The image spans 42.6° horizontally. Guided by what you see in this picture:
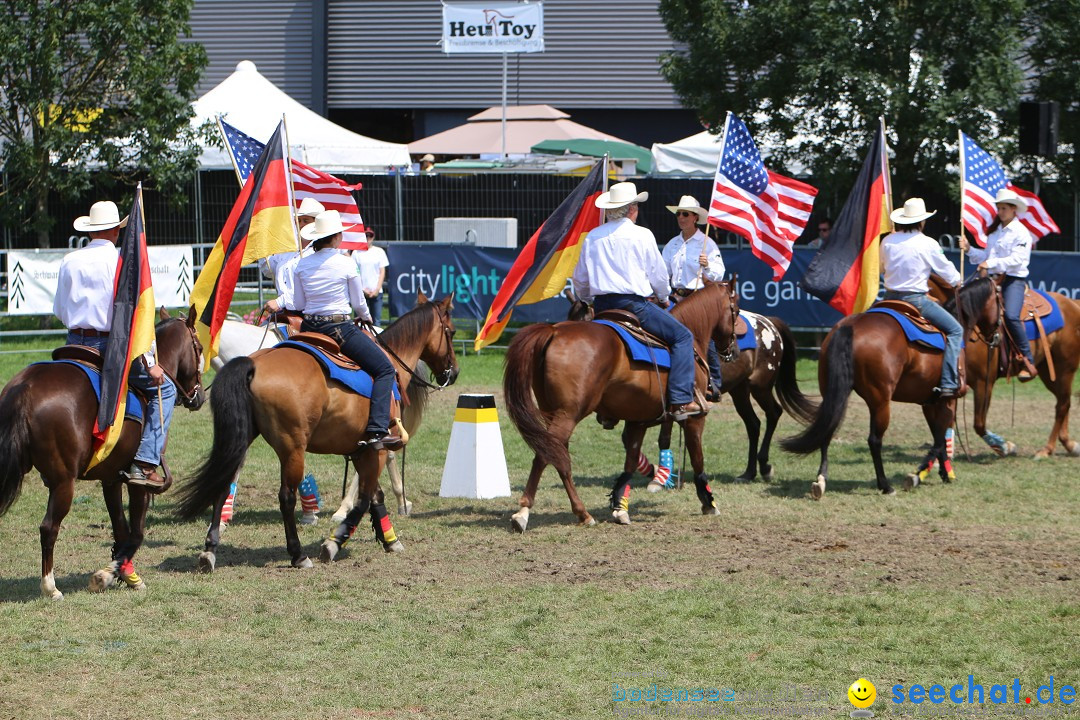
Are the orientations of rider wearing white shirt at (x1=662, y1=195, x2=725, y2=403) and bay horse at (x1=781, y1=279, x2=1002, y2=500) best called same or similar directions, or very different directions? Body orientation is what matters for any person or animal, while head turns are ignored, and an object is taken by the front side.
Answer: very different directions

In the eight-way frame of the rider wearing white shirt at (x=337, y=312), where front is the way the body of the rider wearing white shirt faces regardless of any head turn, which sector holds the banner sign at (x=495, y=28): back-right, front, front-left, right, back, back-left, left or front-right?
front-left

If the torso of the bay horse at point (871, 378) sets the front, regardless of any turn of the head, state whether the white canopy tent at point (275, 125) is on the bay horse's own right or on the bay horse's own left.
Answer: on the bay horse's own left

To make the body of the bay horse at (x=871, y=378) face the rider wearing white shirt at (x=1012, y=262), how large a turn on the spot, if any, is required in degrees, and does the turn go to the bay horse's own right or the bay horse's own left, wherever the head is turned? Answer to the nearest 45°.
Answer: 0° — it already faces them

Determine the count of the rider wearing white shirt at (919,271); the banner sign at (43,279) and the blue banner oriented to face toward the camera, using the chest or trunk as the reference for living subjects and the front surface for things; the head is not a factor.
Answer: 2

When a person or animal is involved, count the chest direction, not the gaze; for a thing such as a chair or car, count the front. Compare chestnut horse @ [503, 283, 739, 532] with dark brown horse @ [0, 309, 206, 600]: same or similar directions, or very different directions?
same or similar directions

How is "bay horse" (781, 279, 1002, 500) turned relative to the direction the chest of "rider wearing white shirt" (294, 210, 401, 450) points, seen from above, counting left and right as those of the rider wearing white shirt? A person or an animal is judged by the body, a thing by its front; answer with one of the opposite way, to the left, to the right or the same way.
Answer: the same way

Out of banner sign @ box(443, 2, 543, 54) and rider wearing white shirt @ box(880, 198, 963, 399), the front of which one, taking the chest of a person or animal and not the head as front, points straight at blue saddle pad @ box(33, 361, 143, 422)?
the banner sign

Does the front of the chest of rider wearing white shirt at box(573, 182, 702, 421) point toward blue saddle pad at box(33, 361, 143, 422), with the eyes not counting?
no

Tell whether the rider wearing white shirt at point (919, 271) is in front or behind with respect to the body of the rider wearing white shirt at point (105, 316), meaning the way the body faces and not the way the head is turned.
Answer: in front

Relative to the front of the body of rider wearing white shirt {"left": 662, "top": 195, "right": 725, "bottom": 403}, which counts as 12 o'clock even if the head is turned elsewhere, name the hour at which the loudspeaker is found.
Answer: The loudspeaker is roughly at 6 o'clock from the rider wearing white shirt.

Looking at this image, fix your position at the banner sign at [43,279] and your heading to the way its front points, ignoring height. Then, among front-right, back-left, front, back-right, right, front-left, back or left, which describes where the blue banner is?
left

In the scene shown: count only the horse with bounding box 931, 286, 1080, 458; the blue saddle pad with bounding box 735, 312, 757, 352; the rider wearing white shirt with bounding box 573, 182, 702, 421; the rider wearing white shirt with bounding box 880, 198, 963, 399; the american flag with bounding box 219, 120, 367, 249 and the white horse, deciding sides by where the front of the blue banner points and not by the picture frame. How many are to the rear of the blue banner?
0

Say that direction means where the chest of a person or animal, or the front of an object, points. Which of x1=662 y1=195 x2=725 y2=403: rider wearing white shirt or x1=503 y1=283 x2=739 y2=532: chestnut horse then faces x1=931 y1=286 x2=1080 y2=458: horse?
the chestnut horse

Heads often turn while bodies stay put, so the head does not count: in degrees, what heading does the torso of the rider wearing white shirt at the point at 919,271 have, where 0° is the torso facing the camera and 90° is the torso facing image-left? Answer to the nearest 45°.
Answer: approximately 225°

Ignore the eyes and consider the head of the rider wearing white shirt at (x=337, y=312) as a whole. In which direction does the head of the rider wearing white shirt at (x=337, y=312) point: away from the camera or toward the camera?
away from the camera

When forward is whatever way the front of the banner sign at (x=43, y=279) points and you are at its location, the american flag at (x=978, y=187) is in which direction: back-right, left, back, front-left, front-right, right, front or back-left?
front-left

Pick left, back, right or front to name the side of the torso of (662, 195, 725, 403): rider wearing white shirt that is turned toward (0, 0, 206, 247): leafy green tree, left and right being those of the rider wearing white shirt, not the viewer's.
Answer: right

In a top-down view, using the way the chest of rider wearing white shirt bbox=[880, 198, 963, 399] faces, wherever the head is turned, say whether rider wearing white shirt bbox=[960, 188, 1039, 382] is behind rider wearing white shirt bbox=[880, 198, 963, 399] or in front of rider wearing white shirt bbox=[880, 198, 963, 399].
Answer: in front

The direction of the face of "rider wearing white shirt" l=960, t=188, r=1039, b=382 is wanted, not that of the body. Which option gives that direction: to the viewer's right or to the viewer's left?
to the viewer's left

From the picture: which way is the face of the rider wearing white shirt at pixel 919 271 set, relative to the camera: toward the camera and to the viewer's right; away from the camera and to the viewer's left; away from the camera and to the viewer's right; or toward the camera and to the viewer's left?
away from the camera and to the viewer's right
